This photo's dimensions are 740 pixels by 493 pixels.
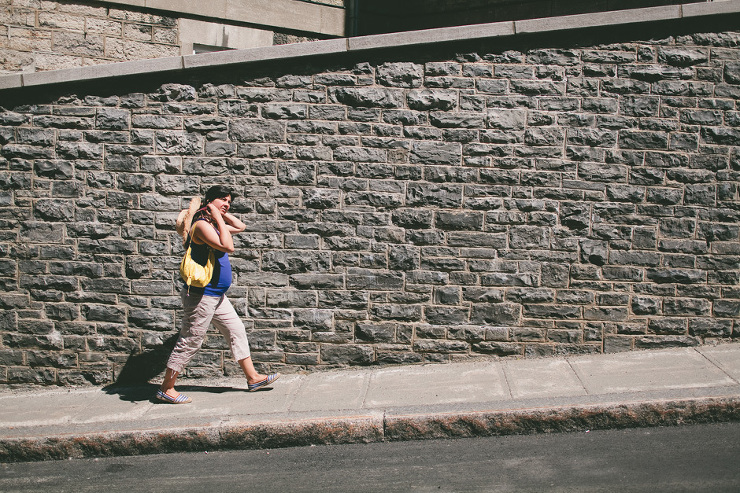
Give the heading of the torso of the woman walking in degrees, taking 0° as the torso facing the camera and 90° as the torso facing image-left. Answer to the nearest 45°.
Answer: approximately 270°
